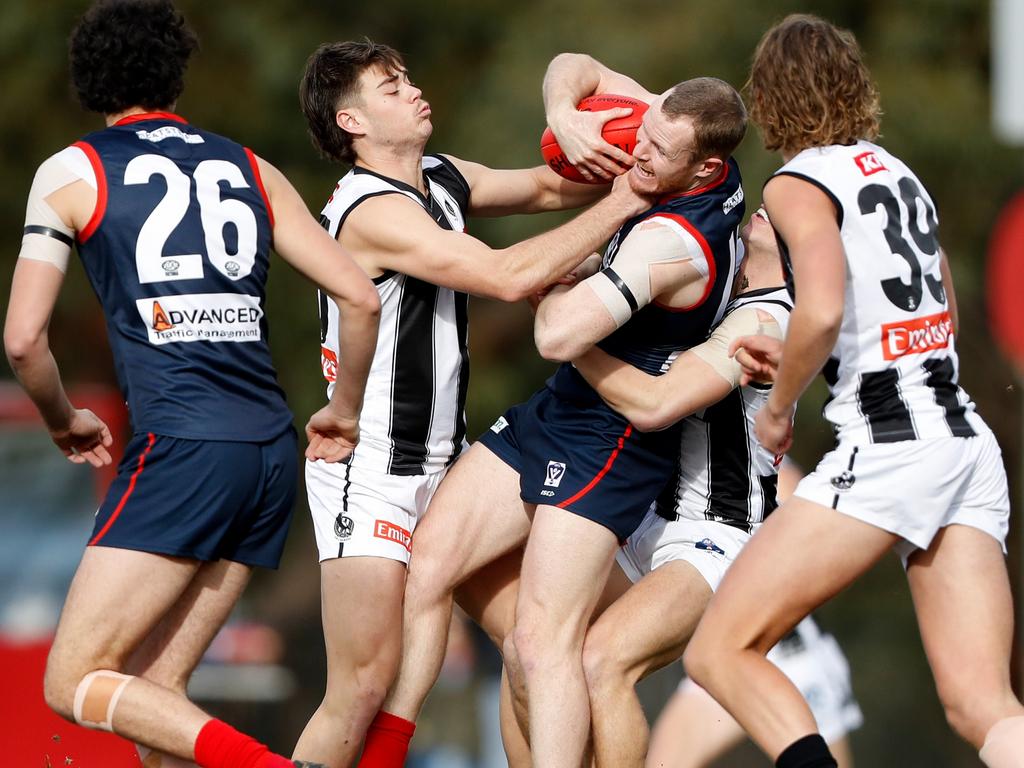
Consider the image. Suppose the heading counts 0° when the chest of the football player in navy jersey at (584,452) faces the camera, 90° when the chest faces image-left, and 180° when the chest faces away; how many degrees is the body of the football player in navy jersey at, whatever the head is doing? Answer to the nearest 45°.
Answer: approximately 45°

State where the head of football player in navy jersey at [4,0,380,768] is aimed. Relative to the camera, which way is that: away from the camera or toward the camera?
away from the camera
